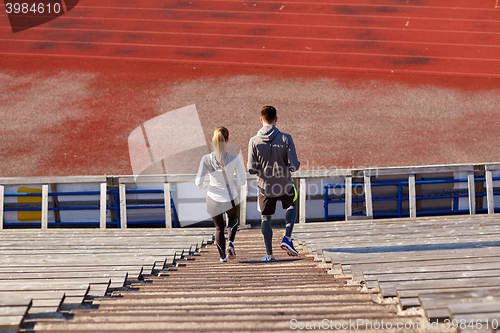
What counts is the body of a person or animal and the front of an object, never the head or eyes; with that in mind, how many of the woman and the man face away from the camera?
2

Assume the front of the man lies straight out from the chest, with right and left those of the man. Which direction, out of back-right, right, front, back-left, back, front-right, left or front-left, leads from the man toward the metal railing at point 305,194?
front

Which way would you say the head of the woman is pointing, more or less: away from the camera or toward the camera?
away from the camera

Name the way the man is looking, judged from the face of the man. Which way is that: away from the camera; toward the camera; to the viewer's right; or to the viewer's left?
away from the camera

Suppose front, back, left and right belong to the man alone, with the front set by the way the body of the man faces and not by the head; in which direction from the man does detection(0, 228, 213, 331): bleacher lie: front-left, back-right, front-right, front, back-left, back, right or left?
left

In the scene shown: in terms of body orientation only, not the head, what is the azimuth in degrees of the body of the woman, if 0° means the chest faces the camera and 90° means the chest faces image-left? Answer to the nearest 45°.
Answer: approximately 180°

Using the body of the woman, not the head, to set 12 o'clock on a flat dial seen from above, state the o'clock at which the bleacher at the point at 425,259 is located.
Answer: The bleacher is roughly at 4 o'clock from the woman.

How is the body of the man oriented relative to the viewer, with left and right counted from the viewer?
facing away from the viewer

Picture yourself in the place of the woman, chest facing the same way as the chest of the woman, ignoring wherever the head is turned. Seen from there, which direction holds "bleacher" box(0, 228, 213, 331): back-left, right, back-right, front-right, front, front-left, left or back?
left

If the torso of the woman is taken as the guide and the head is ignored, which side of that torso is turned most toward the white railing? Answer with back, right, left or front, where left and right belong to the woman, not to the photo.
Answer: front
